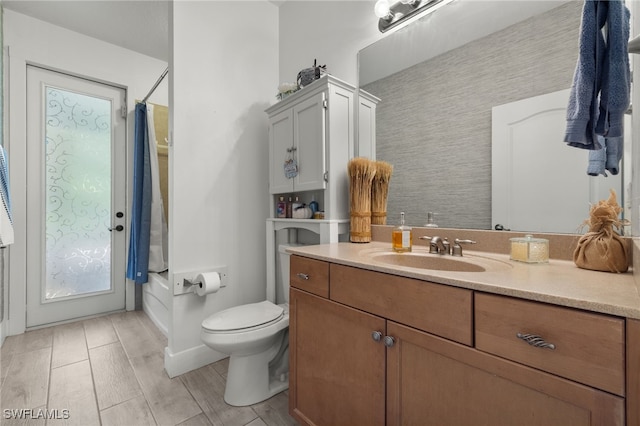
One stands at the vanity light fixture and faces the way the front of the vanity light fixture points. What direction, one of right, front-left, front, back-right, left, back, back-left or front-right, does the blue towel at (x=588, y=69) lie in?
left

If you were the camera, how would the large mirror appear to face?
facing the viewer and to the left of the viewer

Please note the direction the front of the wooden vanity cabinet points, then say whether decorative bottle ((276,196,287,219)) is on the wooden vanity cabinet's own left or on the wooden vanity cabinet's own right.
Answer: on the wooden vanity cabinet's own right

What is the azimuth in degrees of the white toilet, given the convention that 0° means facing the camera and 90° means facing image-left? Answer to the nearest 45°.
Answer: approximately 45°

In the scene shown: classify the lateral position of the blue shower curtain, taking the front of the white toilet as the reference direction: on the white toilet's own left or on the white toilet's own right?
on the white toilet's own right

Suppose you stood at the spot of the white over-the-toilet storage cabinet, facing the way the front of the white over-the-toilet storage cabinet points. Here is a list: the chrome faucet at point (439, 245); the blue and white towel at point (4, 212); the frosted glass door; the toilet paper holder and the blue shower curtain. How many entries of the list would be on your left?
1

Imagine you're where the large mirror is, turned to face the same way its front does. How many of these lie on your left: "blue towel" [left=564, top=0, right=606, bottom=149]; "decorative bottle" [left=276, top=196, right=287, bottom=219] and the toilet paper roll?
1

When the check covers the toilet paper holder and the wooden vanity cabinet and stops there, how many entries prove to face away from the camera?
0

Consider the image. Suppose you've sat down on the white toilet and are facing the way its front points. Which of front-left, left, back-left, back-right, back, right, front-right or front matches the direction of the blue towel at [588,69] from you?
left

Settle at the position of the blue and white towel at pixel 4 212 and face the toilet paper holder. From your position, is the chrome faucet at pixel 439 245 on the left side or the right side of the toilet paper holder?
right

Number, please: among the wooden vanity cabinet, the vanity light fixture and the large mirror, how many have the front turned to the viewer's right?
0
